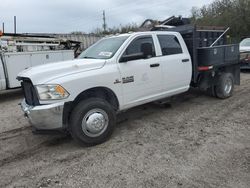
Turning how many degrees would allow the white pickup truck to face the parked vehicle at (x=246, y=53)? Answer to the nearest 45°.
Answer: approximately 180°

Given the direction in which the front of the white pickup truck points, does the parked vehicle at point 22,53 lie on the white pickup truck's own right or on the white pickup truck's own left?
on the white pickup truck's own right

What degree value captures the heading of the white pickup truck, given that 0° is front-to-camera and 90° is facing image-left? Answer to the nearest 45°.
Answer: approximately 45°
